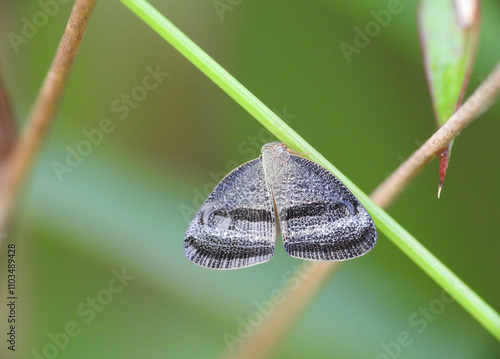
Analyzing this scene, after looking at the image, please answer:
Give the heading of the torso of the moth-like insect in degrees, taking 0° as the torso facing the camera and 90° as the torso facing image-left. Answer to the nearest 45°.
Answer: approximately 180°
